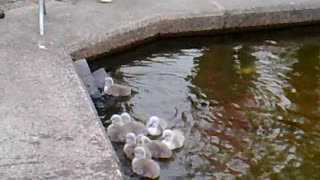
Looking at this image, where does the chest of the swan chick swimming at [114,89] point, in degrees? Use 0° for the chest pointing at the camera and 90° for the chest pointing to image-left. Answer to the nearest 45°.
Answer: approximately 90°

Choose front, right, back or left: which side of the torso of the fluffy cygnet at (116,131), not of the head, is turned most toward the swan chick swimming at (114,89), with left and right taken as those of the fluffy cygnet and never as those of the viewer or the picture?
right

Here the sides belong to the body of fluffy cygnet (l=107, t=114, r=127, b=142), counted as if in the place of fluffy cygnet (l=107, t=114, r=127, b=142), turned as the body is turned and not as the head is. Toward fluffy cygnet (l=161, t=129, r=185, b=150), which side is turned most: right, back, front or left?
right

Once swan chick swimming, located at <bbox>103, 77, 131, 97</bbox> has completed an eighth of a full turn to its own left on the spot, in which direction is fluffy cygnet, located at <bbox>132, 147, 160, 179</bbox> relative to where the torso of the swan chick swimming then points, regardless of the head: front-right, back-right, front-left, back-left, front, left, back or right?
front-left

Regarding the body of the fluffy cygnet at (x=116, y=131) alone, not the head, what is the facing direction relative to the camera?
away from the camera

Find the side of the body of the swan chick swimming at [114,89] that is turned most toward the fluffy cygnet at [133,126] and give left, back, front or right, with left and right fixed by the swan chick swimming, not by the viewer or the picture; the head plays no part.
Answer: left

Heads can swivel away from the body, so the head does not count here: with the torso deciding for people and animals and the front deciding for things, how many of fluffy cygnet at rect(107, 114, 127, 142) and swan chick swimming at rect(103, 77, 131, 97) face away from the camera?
1
